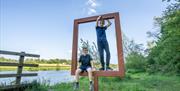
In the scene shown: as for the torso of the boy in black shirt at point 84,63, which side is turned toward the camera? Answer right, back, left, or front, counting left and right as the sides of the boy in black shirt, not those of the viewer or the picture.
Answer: front

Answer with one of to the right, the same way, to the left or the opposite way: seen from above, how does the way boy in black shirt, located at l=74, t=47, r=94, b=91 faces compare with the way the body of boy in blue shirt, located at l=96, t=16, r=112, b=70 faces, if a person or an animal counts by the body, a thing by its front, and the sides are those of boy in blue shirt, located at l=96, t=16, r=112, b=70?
the same way

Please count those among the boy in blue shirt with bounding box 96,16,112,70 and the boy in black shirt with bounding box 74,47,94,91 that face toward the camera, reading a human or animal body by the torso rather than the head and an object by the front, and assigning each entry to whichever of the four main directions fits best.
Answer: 2
